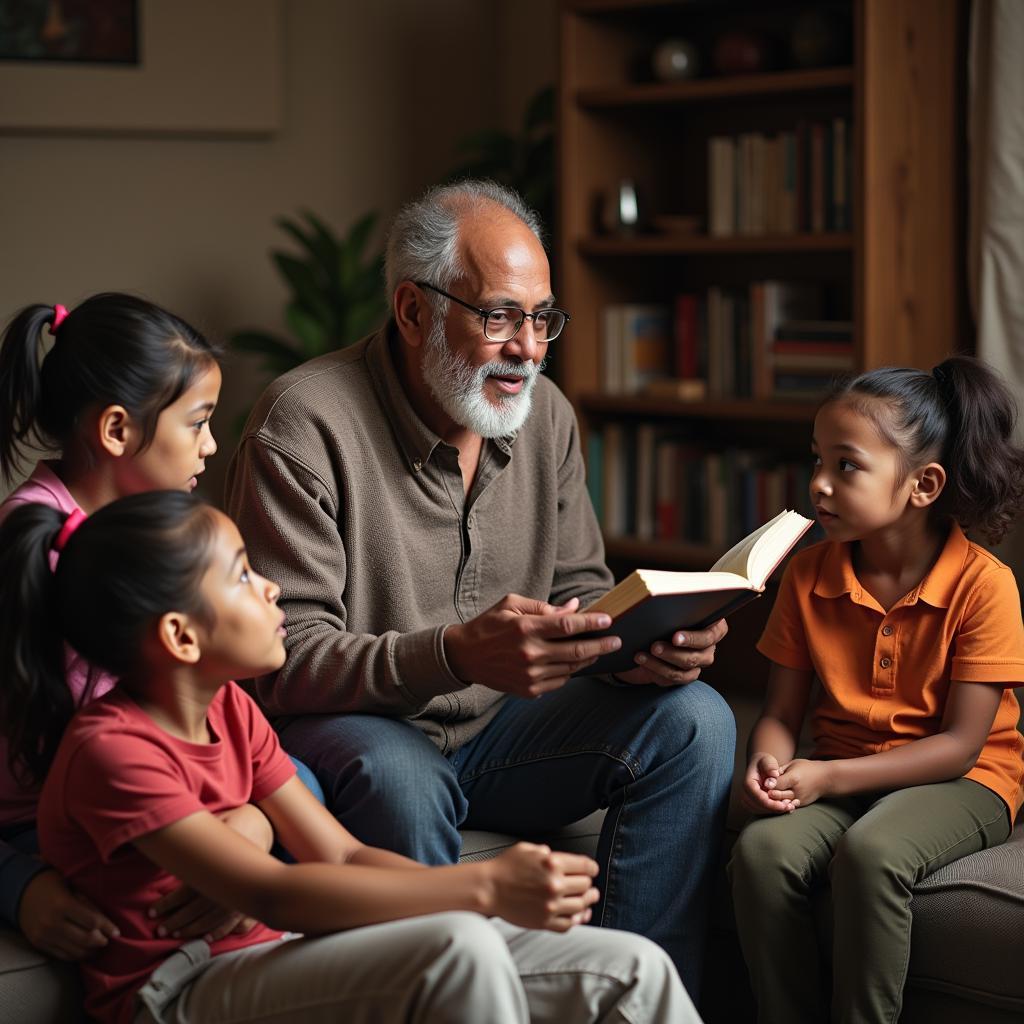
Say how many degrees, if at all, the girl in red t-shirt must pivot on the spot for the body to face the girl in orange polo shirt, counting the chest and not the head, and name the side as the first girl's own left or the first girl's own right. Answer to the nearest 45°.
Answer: approximately 45° to the first girl's own left

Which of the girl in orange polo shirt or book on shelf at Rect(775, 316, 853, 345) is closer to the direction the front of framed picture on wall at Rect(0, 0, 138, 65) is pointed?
the girl in orange polo shirt

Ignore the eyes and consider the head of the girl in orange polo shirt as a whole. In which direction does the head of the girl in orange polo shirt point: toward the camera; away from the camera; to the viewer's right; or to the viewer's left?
to the viewer's left

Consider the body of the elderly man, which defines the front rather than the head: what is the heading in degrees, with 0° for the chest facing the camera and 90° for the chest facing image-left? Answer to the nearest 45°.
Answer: approximately 315°

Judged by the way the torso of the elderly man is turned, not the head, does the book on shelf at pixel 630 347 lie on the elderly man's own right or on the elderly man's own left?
on the elderly man's own left

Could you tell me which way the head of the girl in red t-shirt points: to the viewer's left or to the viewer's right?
to the viewer's right

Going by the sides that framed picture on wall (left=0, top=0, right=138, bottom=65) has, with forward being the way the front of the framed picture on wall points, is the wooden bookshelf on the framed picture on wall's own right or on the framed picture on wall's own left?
on the framed picture on wall's own left

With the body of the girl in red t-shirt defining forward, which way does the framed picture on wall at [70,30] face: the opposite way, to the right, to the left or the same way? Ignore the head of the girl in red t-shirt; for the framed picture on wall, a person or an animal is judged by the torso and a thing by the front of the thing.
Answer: to the right

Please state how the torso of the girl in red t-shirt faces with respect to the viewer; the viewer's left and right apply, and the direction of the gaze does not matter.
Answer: facing to the right of the viewer

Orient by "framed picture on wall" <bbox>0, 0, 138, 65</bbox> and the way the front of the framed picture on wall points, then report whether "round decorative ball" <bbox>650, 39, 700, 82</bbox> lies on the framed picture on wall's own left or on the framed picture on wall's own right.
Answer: on the framed picture on wall's own left

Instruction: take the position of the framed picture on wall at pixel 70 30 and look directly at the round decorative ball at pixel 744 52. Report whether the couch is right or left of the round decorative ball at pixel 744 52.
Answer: right

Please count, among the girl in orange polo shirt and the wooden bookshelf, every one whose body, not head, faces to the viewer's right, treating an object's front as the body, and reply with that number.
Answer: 0

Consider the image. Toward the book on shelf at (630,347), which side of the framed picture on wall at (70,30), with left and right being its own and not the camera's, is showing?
left
